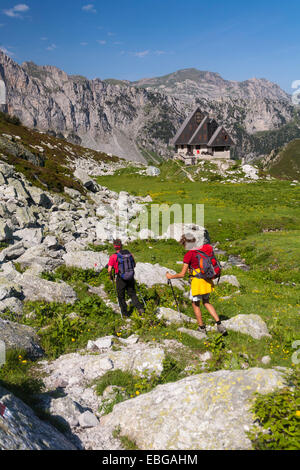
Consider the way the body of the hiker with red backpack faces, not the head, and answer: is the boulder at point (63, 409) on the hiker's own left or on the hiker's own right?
on the hiker's own left

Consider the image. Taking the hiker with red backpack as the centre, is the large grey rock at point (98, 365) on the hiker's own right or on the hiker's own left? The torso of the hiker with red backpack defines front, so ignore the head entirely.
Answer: on the hiker's own left

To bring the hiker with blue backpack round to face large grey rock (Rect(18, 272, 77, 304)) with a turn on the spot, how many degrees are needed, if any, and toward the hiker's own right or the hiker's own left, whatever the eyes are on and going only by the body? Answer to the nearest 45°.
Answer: approximately 45° to the hiker's own left

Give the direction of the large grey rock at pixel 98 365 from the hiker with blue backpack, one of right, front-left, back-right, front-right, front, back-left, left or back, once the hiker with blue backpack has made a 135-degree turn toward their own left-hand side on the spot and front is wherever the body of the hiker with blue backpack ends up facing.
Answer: front

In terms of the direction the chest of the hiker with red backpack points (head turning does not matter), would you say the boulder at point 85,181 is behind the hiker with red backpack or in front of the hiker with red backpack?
in front

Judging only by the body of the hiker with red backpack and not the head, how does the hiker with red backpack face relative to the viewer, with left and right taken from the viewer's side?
facing away from the viewer and to the left of the viewer

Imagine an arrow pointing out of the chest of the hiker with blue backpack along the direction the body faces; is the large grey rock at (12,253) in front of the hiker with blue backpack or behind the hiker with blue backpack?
in front

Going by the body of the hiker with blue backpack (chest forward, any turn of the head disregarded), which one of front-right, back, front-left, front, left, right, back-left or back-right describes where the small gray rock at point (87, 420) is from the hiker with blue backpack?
back-left

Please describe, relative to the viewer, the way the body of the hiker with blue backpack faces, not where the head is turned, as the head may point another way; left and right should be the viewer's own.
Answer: facing away from the viewer and to the left of the viewer

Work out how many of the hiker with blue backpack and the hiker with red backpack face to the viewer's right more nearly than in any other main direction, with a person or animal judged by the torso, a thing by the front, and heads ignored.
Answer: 0

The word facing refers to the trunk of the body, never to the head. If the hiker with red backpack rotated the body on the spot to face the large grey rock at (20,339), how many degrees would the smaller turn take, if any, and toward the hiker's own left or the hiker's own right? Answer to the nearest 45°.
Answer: approximately 90° to the hiker's own left

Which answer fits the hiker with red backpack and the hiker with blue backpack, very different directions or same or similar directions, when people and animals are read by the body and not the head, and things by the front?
same or similar directions

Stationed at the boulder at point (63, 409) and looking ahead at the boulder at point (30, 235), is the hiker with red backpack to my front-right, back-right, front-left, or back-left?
front-right

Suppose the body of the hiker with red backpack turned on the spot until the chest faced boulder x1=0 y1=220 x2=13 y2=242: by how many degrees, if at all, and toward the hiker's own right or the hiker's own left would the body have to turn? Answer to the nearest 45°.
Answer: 0° — they already face it
